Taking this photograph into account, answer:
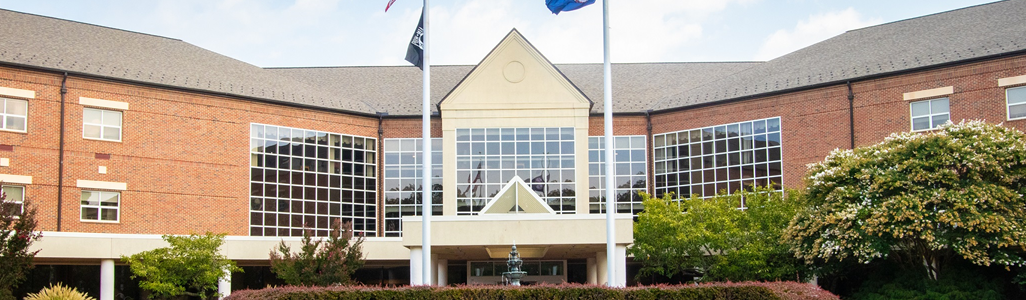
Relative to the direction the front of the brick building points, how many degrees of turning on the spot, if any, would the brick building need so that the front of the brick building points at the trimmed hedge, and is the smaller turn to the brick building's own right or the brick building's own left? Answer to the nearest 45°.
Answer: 0° — it already faces it

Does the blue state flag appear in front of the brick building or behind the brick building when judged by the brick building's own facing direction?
in front

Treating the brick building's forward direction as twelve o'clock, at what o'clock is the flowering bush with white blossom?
The flowering bush with white blossom is roughly at 10 o'clock from the brick building.

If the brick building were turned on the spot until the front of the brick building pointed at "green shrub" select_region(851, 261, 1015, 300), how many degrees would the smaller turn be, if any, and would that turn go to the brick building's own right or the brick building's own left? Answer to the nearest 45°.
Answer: approximately 45° to the brick building's own left

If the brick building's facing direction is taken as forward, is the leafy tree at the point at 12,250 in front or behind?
in front

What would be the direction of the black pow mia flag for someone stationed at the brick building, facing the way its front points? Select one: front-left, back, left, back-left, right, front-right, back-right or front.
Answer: front

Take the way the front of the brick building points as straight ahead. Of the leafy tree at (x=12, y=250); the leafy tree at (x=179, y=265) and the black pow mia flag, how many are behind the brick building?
0

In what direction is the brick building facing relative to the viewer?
toward the camera

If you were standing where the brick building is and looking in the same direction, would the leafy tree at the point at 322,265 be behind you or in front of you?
in front
